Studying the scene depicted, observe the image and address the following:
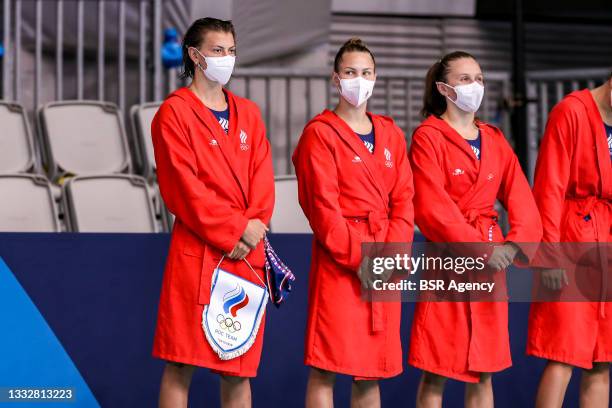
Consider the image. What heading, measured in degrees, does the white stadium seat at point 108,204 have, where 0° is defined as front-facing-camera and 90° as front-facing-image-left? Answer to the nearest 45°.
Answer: approximately 315°

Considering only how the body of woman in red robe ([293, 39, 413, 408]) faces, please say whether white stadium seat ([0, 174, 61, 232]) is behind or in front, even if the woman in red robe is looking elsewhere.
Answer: behind

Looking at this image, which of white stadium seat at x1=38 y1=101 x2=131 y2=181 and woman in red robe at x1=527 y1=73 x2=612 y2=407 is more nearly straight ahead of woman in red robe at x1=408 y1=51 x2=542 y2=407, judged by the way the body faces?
the woman in red robe

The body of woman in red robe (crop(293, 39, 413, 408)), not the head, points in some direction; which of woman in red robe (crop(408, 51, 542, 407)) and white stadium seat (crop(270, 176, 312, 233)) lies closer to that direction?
the woman in red robe

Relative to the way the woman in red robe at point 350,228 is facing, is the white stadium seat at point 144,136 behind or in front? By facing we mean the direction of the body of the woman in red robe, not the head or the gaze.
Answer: behind

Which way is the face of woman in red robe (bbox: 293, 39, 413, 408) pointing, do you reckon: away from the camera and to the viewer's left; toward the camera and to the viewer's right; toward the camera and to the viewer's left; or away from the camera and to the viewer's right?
toward the camera and to the viewer's right

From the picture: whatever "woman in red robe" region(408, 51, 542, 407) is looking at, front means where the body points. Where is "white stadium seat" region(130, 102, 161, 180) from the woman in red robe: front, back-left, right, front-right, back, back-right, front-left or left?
back

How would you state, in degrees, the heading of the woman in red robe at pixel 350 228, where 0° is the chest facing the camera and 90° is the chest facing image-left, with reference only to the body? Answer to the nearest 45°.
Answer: approximately 315°

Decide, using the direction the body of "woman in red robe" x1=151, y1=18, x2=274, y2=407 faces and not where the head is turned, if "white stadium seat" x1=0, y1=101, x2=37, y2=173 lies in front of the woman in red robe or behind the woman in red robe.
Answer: behind
